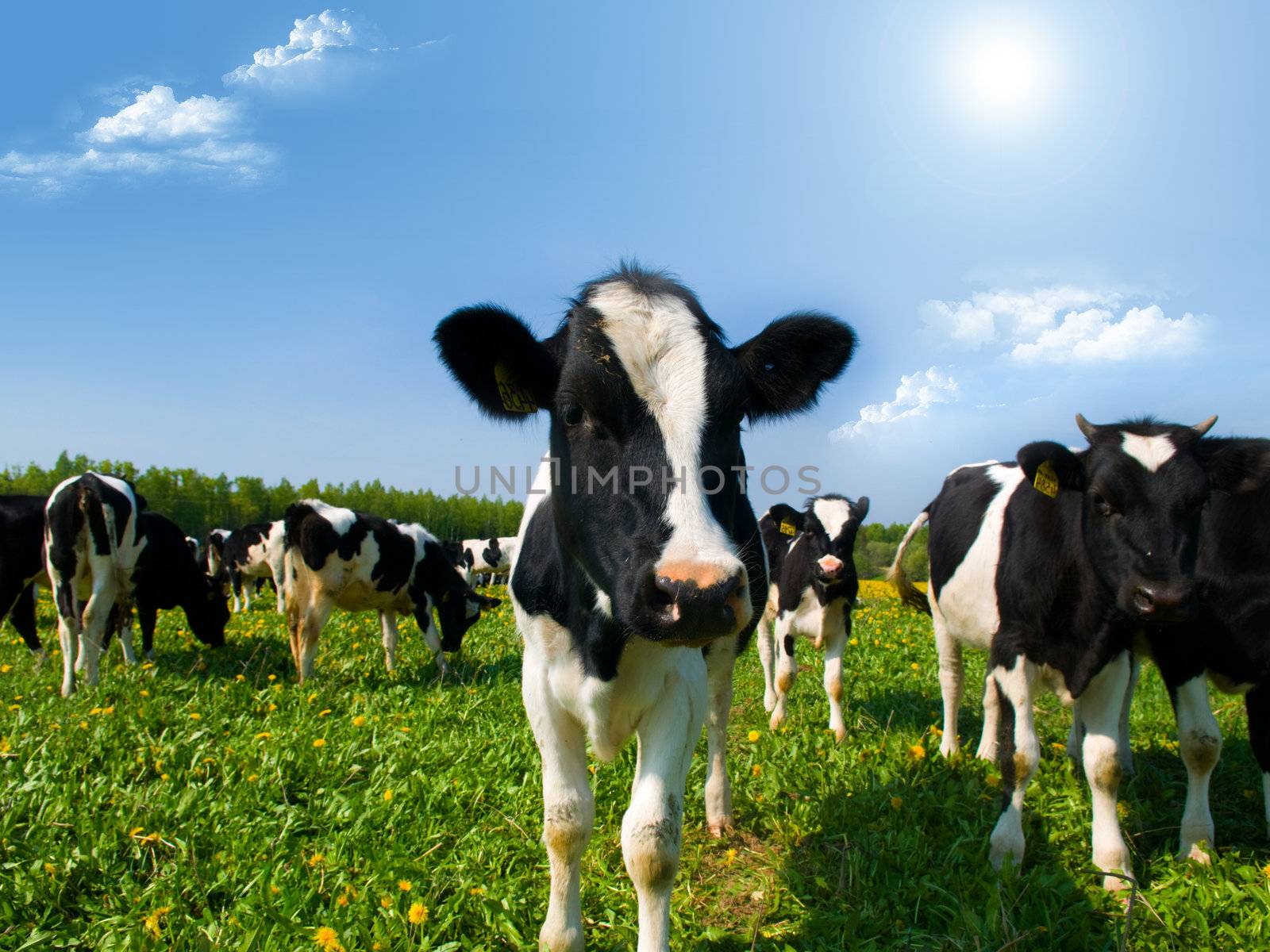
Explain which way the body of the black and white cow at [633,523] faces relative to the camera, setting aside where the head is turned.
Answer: toward the camera

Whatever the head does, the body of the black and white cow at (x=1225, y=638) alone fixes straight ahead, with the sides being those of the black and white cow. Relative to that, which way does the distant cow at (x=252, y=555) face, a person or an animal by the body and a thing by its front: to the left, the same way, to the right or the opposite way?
to the right

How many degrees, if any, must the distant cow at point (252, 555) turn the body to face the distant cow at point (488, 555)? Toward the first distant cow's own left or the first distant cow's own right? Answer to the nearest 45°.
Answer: approximately 135° to the first distant cow's own right

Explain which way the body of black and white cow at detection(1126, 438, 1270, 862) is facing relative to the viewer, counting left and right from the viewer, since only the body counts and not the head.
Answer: facing the viewer and to the right of the viewer

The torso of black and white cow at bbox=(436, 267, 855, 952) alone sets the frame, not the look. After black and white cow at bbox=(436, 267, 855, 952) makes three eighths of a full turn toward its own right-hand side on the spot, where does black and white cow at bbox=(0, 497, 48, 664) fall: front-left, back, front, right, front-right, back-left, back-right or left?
front

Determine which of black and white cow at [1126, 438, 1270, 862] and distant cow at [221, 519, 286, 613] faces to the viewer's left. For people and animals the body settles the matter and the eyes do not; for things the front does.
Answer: the distant cow

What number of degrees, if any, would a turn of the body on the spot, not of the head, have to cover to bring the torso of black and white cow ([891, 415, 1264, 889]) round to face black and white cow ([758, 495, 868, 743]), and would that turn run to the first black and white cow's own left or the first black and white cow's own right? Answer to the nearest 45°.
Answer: approximately 180°

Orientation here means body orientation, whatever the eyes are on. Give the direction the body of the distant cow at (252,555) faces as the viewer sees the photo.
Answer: to the viewer's left

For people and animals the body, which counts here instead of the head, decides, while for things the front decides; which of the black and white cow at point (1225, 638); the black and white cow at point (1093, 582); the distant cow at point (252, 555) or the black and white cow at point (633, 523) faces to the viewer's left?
the distant cow

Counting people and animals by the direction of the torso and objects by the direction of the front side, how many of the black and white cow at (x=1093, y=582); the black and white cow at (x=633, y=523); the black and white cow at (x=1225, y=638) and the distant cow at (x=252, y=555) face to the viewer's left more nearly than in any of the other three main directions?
1
